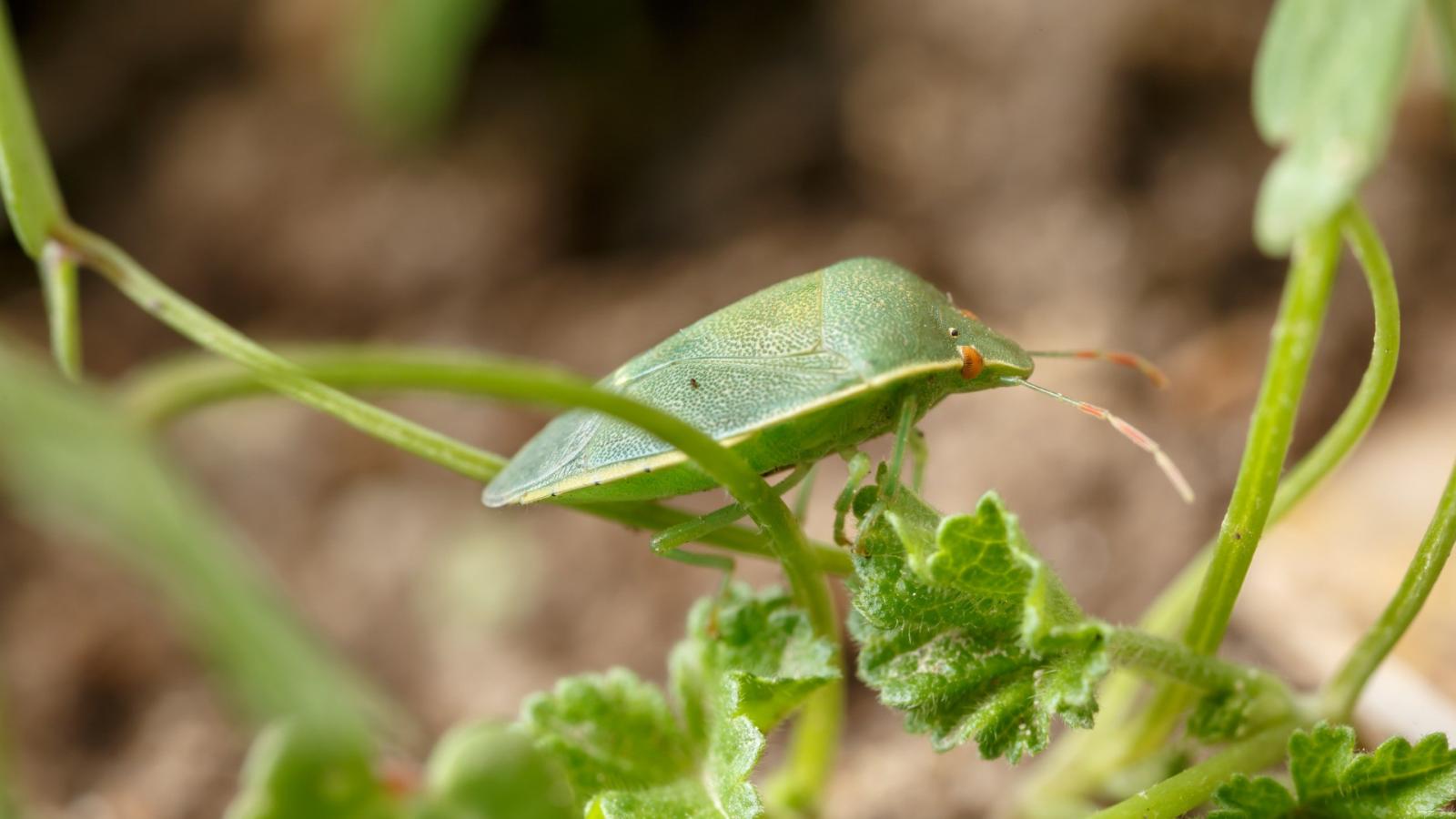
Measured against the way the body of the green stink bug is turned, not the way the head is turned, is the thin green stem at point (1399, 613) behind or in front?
in front

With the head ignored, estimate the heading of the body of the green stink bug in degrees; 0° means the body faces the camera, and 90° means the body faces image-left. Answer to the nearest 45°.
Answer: approximately 270°

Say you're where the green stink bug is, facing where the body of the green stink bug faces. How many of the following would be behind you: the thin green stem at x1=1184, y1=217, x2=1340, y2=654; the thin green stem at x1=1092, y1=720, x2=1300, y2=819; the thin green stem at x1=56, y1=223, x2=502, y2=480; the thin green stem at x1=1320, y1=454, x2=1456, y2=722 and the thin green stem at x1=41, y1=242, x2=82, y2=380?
2

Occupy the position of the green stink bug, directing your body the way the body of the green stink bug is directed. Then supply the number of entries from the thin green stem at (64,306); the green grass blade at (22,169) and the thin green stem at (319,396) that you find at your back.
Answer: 3

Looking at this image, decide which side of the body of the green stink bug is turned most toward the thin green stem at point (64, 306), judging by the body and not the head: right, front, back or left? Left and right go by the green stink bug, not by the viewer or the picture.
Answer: back

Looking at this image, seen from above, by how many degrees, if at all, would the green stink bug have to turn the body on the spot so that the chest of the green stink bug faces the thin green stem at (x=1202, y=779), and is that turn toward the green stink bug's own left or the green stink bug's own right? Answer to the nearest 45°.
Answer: approximately 45° to the green stink bug's own right

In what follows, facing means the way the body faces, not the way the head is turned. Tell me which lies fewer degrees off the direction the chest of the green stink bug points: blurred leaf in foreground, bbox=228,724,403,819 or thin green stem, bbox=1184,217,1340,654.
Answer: the thin green stem

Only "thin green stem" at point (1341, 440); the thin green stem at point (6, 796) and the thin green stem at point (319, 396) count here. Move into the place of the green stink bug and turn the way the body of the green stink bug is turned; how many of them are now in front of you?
1

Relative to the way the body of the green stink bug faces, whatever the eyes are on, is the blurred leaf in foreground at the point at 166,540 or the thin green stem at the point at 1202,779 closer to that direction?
the thin green stem

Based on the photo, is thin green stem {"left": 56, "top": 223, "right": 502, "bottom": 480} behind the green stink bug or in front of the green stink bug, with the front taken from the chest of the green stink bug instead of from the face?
behind

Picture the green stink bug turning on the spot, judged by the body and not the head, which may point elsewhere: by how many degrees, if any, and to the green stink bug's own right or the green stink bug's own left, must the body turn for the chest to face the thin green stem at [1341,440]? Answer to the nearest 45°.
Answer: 0° — it already faces it

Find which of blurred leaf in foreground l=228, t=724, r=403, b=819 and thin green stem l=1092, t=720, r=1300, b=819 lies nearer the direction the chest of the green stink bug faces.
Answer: the thin green stem

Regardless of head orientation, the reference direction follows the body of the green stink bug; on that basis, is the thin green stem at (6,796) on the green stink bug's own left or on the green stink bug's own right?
on the green stink bug's own right

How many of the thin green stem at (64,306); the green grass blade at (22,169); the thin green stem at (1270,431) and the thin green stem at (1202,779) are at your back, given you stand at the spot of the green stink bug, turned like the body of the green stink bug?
2
